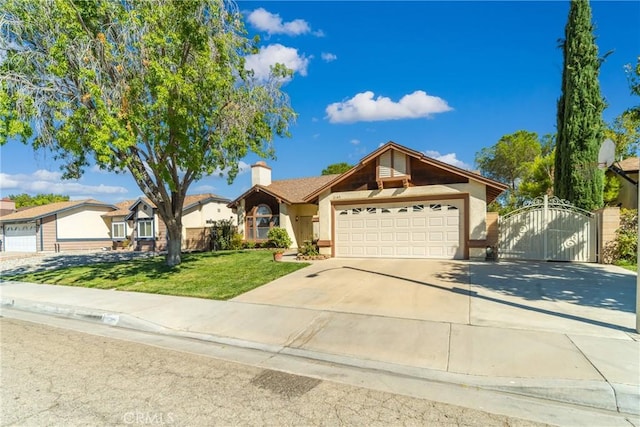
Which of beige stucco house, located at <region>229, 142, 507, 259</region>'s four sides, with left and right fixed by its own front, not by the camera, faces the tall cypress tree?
left

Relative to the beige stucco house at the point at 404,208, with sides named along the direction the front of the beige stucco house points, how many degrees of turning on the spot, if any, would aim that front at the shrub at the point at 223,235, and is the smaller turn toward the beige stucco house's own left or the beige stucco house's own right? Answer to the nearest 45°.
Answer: approximately 135° to the beige stucco house's own right

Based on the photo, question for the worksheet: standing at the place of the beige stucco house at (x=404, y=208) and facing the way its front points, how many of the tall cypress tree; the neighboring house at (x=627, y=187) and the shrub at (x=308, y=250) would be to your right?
1

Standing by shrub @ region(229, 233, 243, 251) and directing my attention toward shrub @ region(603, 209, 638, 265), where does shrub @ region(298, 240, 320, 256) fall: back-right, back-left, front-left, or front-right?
front-right

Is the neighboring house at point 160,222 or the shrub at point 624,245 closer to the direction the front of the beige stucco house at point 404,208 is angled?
the shrub

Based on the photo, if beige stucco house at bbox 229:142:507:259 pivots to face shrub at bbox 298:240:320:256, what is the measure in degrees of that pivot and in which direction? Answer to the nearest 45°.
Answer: approximately 90° to its right

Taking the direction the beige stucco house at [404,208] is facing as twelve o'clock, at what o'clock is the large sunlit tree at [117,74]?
The large sunlit tree is roughly at 2 o'clock from the beige stucco house.

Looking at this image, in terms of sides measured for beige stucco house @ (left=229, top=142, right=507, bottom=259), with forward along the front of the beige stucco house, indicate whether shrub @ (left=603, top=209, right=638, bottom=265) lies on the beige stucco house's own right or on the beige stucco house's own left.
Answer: on the beige stucco house's own left

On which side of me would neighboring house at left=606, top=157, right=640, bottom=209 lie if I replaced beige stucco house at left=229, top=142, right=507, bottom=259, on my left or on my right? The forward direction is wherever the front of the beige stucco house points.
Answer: on my left

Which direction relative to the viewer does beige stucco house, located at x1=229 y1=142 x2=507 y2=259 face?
toward the camera

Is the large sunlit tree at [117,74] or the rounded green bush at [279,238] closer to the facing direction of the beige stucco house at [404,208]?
the large sunlit tree

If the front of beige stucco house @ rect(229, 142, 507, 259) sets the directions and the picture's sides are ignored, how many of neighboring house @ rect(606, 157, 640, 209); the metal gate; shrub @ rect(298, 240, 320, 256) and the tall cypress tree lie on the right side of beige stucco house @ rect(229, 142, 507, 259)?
1

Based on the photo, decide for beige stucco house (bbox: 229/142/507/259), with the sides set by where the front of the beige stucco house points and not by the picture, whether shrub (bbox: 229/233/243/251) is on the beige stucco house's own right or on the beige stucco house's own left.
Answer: on the beige stucco house's own right
